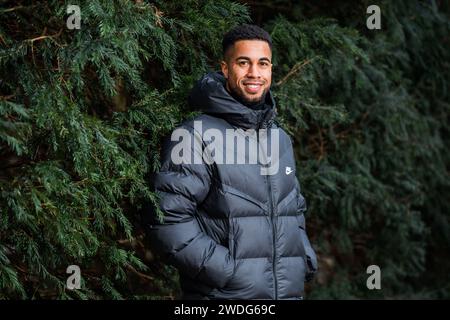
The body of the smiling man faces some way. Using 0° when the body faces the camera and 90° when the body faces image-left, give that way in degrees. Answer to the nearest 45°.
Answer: approximately 315°

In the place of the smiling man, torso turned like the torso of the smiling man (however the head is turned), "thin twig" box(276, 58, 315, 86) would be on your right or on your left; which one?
on your left
